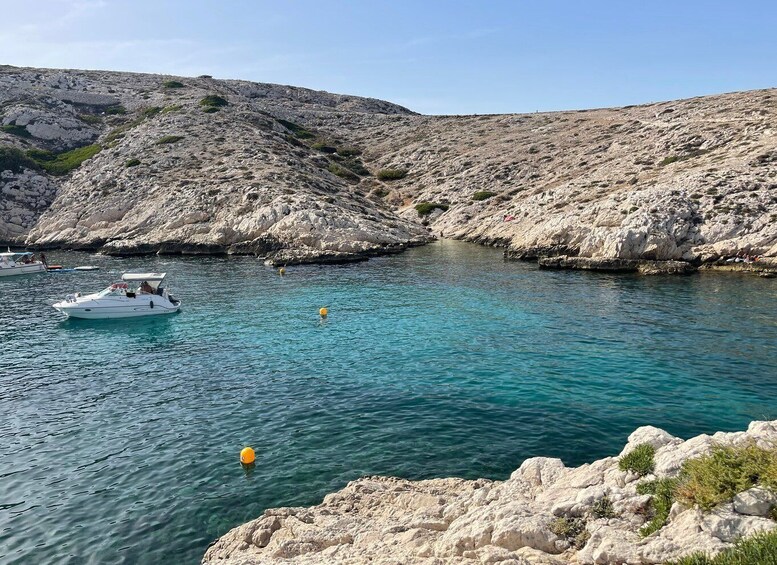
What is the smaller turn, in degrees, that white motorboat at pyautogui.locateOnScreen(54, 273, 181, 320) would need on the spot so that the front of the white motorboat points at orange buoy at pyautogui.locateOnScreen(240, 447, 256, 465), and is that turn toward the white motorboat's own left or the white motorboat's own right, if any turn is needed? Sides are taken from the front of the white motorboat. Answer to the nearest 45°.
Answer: approximately 90° to the white motorboat's own left

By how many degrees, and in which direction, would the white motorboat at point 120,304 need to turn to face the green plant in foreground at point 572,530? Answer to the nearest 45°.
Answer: approximately 90° to its left

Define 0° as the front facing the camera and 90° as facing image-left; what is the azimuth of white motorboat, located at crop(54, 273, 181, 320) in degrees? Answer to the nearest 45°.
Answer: approximately 90°

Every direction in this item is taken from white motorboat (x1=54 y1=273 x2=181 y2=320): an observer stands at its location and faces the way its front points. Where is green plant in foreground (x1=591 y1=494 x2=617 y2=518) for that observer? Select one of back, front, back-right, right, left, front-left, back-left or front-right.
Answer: left

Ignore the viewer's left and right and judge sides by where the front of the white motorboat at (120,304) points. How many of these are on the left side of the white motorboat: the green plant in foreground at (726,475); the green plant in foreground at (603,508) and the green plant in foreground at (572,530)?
3

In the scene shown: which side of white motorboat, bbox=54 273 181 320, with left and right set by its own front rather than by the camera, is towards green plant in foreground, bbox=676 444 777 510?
left

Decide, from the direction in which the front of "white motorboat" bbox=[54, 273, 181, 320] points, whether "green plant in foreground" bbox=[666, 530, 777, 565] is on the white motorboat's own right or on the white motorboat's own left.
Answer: on the white motorboat's own left

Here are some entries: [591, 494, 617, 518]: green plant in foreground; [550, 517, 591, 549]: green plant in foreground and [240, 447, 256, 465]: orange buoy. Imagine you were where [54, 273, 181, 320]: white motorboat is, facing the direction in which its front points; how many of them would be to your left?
3
